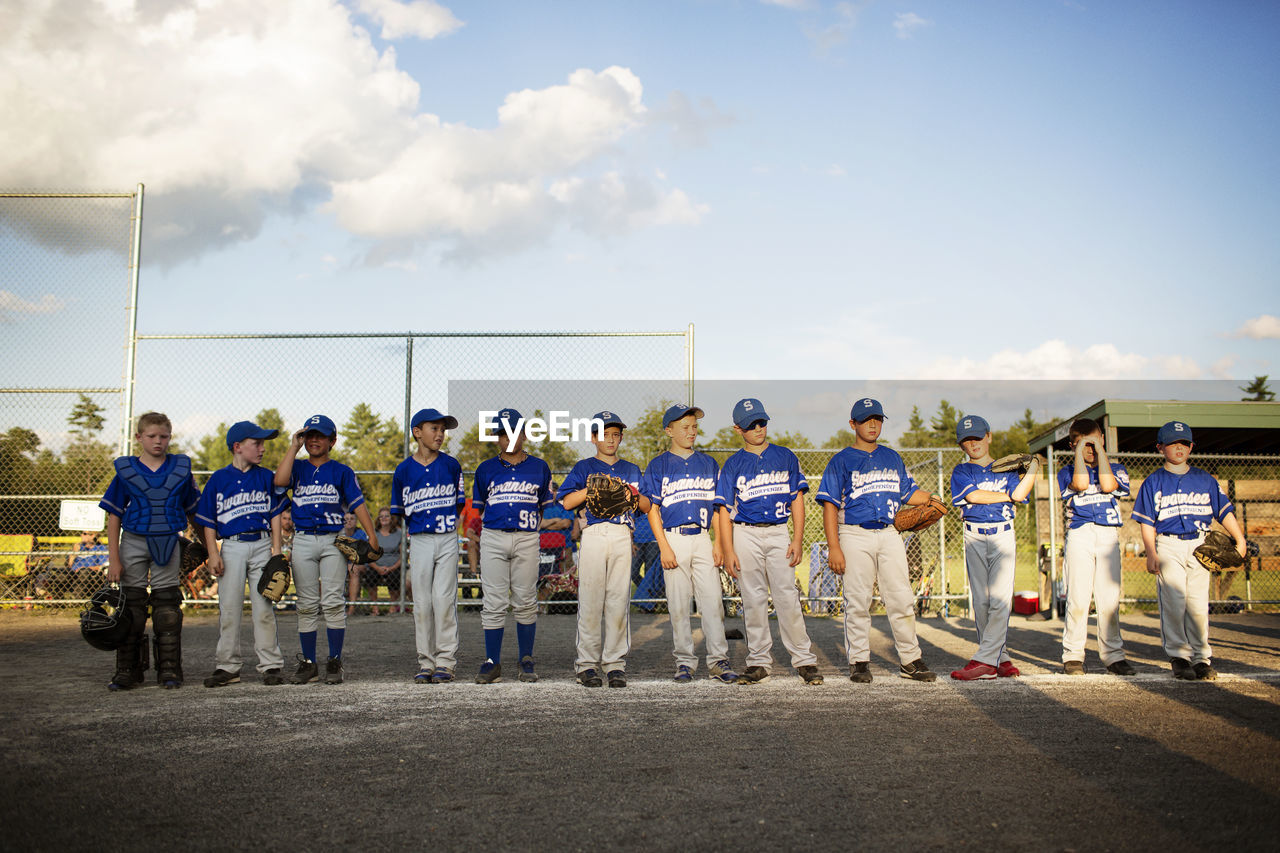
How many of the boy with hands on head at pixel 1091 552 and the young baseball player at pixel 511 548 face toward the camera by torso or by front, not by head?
2

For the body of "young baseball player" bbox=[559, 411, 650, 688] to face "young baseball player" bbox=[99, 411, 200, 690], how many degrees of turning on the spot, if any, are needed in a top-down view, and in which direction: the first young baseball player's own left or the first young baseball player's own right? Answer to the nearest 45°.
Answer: approximately 90° to the first young baseball player's own right

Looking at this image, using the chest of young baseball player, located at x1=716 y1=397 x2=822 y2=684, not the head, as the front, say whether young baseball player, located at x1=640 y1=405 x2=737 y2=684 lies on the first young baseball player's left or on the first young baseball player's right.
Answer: on the first young baseball player's right

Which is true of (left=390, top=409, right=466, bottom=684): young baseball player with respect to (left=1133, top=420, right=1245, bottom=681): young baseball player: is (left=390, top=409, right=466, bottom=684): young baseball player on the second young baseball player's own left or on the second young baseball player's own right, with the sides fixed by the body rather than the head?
on the second young baseball player's own right

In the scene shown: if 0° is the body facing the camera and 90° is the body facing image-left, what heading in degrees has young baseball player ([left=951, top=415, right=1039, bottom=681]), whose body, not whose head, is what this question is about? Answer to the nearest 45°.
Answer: approximately 0°

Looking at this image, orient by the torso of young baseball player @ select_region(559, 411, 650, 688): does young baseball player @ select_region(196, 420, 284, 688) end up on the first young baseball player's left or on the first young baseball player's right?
on the first young baseball player's right

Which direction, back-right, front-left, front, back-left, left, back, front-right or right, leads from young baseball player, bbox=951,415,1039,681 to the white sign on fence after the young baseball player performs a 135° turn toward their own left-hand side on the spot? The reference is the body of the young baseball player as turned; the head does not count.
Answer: back-left
